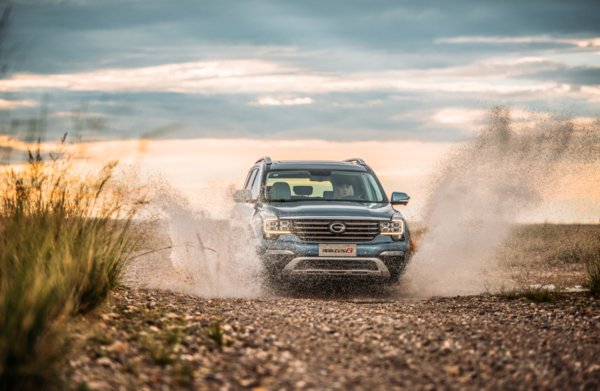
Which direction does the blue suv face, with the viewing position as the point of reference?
facing the viewer

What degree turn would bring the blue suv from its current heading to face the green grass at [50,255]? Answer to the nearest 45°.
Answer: approximately 45° to its right

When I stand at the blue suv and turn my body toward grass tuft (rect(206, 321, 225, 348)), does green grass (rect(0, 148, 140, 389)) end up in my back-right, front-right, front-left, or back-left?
front-right

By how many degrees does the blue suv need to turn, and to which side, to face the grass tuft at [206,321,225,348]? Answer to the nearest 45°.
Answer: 0° — it already faces it
